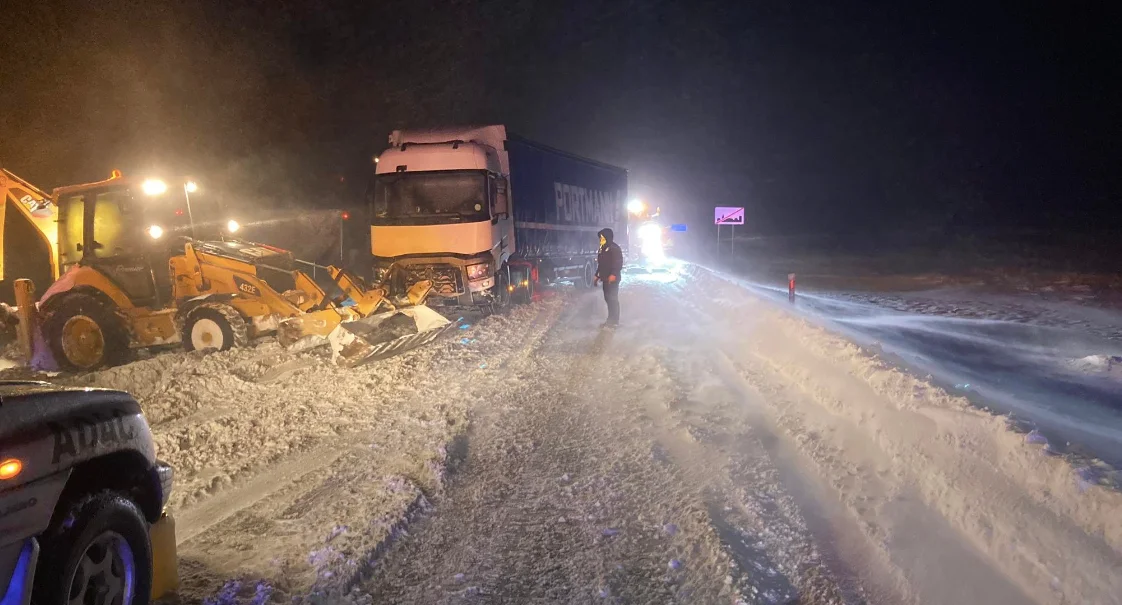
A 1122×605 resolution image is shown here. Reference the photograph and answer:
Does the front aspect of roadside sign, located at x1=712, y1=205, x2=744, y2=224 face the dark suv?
yes

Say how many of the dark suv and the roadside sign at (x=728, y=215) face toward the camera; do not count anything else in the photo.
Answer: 1

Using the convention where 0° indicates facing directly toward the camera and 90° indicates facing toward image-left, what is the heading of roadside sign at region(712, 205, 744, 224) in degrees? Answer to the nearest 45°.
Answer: approximately 0°

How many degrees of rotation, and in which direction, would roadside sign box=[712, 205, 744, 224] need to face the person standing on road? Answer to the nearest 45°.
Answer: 0° — it already faces them

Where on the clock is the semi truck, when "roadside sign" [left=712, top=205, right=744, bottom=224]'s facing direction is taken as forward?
The semi truck is roughly at 1 o'clock from the roadside sign.

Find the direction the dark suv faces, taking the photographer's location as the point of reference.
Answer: facing away from the viewer and to the right of the viewer

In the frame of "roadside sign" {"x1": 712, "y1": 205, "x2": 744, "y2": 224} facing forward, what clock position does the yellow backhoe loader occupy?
The yellow backhoe loader is roughly at 1 o'clock from the roadside sign.
